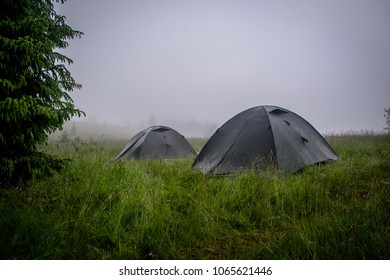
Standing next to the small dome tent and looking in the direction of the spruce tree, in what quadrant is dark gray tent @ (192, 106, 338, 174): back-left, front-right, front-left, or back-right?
front-left

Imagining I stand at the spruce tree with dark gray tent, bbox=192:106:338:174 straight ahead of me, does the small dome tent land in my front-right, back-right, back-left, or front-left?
front-left

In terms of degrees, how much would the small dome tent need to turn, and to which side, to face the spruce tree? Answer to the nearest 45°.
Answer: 0° — it already faces it

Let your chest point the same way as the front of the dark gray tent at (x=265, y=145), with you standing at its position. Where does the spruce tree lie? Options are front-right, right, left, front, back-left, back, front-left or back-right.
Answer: right

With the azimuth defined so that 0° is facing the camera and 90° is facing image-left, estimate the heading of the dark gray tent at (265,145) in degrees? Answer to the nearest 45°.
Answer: approximately 315°

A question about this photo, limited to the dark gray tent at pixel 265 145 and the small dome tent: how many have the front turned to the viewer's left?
0
